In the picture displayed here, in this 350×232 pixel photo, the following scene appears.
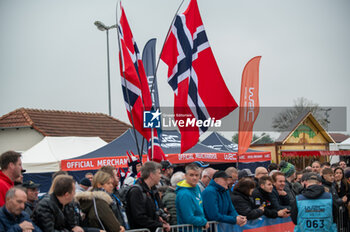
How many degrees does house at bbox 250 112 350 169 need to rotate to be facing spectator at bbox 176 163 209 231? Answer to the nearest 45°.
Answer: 0° — it already faces them

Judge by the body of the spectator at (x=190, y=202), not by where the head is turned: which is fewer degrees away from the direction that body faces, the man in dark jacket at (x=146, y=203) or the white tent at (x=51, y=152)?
the man in dark jacket

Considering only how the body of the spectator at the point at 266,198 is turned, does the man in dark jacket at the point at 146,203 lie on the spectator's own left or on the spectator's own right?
on the spectator's own right

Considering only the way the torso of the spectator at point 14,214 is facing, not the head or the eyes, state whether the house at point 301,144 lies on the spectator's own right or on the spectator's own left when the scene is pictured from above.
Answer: on the spectator's own left

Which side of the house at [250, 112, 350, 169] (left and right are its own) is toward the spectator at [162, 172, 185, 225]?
front
